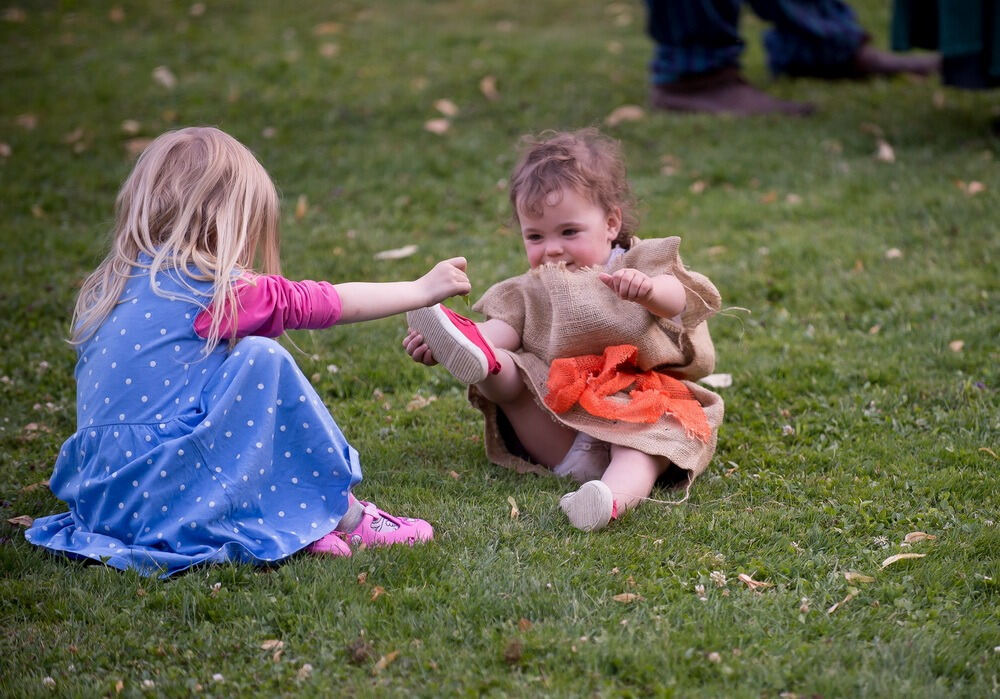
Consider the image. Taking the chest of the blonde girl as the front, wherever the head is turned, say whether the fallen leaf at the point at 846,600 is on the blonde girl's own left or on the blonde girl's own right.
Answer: on the blonde girl's own right

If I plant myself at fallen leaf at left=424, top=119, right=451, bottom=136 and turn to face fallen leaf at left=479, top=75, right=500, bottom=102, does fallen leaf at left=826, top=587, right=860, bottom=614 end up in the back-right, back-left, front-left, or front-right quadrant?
back-right

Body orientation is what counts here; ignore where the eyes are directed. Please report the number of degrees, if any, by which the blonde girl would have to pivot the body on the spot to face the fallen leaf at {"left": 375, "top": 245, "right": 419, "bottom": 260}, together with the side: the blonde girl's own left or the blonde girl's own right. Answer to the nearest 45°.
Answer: approximately 45° to the blonde girl's own left

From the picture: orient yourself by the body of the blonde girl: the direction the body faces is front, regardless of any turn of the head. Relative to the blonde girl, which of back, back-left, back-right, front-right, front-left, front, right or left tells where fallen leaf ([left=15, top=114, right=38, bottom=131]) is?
front-left

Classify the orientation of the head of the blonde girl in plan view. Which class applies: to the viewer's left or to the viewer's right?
to the viewer's right

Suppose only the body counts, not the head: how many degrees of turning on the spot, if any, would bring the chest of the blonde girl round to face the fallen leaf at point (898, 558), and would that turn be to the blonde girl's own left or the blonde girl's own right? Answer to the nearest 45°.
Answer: approximately 45° to the blonde girl's own right

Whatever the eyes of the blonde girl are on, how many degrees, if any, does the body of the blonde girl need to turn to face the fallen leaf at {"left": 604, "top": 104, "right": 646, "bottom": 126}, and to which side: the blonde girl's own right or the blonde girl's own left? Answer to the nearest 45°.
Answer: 0° — they already face it

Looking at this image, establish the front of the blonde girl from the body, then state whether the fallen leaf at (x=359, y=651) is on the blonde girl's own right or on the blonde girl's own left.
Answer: on the blonde girl's own right

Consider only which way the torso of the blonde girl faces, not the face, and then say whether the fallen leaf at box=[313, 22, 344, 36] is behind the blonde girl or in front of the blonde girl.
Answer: in front

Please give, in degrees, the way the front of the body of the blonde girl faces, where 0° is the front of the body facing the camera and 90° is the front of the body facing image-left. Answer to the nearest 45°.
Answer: approximately 225°

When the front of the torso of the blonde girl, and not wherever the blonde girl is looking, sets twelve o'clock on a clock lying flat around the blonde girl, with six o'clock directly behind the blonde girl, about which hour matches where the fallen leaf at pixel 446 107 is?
The fallen leaf is roughly at 11 o'clock from the blonde girl.

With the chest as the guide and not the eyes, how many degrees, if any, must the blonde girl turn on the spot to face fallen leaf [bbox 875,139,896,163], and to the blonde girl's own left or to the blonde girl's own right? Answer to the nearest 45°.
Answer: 0° — they already face it

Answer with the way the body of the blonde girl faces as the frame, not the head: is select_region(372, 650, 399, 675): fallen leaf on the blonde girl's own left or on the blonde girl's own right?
on the blonde girl's own right
